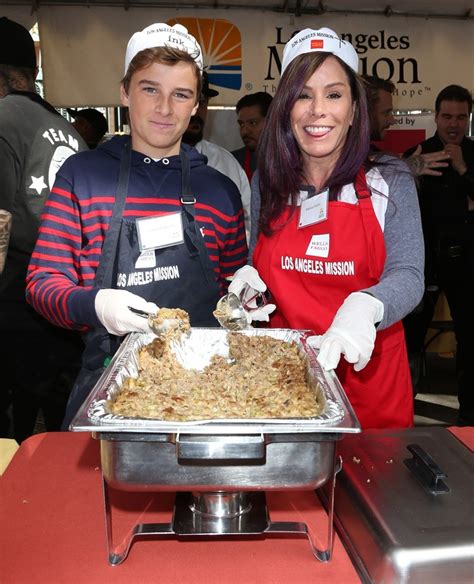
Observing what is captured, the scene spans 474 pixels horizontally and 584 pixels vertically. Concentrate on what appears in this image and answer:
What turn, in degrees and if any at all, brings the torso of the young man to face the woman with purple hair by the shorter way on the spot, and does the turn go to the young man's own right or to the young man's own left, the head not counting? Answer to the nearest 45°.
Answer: approximately 90° to the young man's own left

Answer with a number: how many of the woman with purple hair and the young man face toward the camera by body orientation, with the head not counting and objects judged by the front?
2

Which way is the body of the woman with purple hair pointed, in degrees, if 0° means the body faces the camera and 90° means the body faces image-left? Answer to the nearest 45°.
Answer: approximately 0°

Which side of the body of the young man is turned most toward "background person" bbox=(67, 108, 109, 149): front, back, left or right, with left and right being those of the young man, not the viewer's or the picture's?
back

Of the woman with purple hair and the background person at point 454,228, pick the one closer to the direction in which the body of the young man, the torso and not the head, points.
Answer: the woman with purple hair

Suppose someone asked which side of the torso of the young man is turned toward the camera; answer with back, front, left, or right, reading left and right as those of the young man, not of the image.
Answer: front

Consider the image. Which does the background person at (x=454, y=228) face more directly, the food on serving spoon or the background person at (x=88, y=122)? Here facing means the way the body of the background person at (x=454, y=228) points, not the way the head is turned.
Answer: the food on serving spoon

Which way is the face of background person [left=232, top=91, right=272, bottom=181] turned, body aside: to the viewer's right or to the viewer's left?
to the viewer's left

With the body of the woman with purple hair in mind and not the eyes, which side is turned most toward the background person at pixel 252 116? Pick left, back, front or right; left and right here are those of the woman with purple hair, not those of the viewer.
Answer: back

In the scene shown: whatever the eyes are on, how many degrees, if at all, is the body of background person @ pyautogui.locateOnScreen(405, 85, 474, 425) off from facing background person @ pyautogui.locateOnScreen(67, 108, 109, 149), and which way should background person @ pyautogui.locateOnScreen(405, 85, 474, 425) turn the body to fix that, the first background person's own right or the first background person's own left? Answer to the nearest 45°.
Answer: approximately 90° to the first background person's own right
